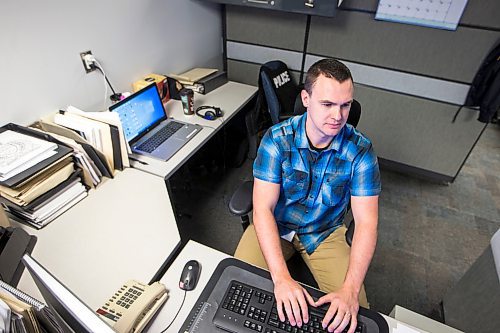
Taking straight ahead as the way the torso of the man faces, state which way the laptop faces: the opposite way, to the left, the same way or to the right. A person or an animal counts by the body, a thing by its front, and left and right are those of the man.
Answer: to the left

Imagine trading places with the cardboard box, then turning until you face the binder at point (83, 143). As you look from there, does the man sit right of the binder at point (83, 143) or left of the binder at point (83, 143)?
left

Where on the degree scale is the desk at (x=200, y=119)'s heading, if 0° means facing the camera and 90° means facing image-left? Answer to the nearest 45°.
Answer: approximately 315°

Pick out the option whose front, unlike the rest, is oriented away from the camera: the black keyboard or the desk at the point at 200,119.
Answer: the black keyboard

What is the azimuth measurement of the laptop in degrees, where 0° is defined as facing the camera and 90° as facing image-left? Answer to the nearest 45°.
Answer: approximately 315°

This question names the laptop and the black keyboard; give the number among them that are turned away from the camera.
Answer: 1

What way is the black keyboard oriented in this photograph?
away from the camera
